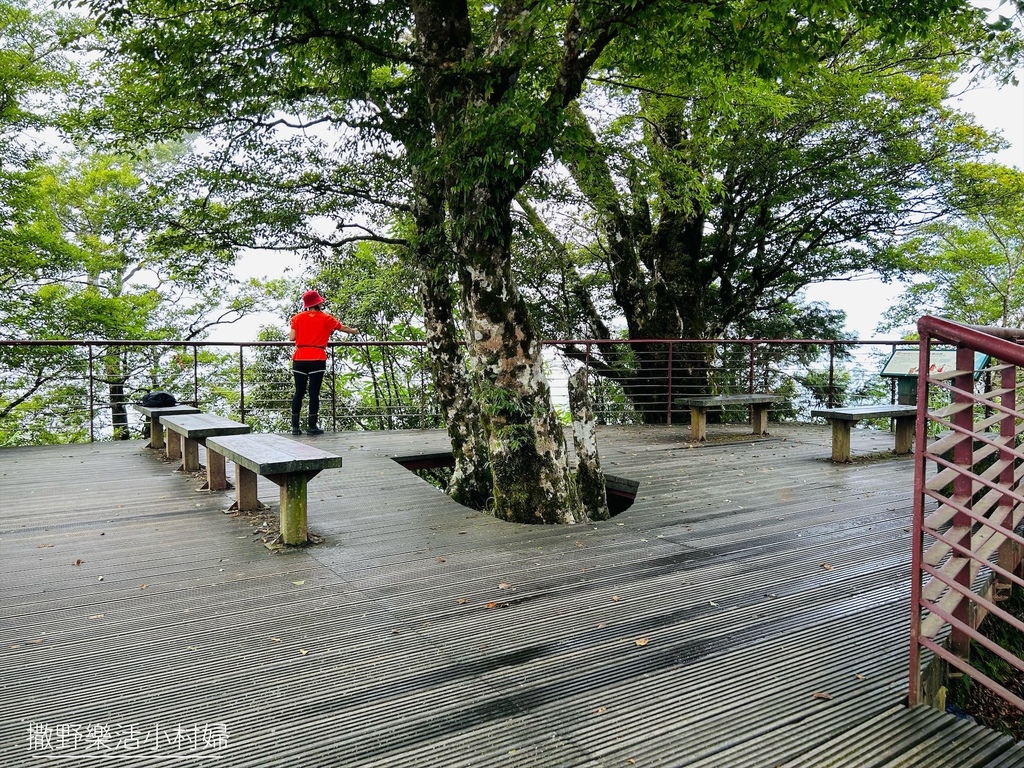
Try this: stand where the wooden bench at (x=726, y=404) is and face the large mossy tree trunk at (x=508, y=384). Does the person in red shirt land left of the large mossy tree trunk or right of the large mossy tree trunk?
right

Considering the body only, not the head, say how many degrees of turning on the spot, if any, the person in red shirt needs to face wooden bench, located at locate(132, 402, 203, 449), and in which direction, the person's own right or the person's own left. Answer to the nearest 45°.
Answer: approximately 90° to the person's own left

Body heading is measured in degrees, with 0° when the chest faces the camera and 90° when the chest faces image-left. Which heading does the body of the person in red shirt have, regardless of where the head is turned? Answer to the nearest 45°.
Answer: approximately 180°

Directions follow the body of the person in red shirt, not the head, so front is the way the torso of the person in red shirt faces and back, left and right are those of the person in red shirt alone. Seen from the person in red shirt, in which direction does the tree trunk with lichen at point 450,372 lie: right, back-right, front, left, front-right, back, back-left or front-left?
back-right

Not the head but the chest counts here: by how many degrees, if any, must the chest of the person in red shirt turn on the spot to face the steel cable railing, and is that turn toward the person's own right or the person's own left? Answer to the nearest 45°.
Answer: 0° — they already face it

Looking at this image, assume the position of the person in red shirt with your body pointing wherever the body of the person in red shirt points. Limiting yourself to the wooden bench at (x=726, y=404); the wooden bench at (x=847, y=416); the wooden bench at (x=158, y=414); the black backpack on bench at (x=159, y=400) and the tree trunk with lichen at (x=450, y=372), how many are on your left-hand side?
2

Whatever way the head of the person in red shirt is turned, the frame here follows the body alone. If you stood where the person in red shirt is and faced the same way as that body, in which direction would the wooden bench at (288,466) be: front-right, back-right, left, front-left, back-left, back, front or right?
back

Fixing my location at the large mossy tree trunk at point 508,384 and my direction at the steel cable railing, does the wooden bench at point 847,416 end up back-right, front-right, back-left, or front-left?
front-right

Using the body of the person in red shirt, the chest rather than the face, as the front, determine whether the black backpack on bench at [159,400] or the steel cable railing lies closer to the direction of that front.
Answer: the steel cable railing

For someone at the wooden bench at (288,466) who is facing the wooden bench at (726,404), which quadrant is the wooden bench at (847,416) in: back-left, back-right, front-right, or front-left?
front-right

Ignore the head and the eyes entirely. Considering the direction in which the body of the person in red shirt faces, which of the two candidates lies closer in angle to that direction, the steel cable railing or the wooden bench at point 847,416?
the steel cable railing

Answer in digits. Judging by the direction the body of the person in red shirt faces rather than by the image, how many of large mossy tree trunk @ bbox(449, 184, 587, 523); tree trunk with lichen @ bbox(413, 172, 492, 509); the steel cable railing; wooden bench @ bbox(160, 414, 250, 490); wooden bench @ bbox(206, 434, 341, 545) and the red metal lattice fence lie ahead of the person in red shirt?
1
